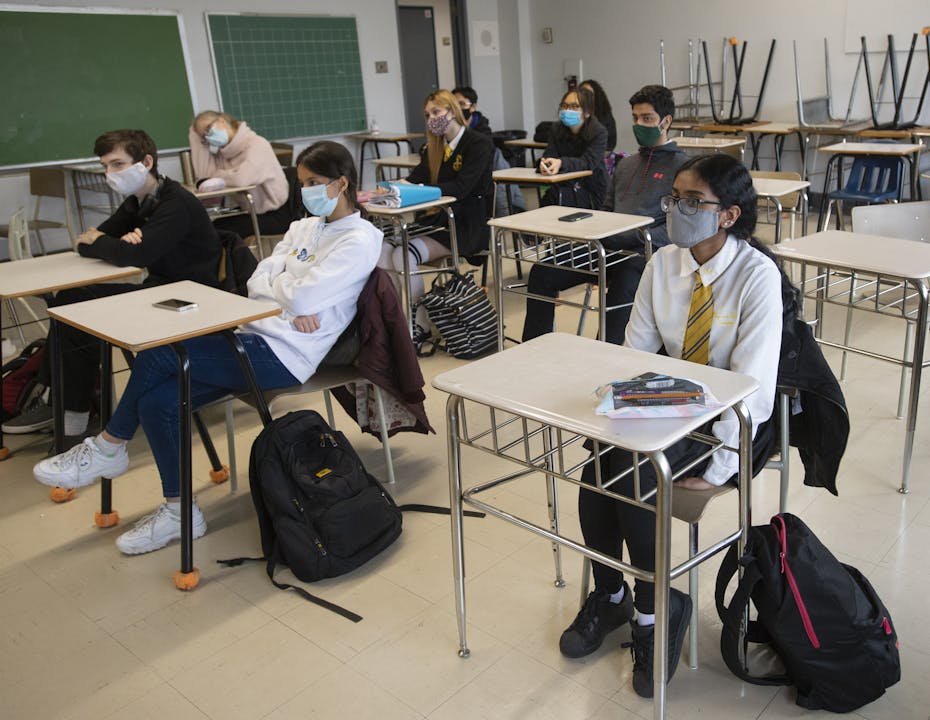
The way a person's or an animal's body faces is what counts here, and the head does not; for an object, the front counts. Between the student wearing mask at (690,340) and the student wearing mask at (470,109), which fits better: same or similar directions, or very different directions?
same or similar directions

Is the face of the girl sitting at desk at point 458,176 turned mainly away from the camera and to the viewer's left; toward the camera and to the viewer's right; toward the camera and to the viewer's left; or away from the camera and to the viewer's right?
toward the camera and to the viewer's left

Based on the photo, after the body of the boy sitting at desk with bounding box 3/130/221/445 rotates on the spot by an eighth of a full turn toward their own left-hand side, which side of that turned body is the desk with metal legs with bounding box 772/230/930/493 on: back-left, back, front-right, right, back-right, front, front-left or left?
front-left

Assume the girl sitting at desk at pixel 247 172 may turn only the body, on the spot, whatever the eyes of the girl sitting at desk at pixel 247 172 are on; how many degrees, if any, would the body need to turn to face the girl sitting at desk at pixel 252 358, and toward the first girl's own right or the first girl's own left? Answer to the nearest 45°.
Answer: approximately 45° to the first girl's own left

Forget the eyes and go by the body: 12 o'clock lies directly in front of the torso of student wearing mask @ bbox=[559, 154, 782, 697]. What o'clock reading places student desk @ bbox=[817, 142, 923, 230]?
The student desk is roughly at 5 o'clock from the student wearing mask.

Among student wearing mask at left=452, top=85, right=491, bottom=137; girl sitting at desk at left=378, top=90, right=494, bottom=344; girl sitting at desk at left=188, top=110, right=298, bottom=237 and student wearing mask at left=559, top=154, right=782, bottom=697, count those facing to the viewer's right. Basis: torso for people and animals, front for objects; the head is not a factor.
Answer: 0

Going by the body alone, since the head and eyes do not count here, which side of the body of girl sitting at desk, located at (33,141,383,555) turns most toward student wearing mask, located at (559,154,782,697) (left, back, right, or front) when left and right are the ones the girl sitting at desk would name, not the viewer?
left

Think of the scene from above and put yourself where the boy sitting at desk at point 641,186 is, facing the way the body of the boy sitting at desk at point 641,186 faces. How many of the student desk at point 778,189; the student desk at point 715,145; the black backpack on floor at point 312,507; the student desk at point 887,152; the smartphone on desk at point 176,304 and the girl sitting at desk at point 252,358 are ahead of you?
3

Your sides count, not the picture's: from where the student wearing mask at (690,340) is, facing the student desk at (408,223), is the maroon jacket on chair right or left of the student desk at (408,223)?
left

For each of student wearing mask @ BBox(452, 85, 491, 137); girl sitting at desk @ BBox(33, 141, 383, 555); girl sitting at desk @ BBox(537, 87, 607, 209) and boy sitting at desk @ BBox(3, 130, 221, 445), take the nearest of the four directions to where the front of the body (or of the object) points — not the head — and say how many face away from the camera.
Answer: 0

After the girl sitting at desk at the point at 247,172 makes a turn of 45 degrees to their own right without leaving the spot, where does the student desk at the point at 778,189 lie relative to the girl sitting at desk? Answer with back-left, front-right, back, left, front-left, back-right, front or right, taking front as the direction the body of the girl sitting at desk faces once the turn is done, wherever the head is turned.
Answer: back-left

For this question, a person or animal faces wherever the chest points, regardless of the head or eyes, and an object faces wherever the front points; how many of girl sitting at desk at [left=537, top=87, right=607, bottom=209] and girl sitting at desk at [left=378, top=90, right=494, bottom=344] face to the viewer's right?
0

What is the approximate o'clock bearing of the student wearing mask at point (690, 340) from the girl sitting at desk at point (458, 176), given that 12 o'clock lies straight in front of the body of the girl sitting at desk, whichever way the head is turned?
The student wearing mask is roughly at 10 o'clock from the girl sitting at desk.

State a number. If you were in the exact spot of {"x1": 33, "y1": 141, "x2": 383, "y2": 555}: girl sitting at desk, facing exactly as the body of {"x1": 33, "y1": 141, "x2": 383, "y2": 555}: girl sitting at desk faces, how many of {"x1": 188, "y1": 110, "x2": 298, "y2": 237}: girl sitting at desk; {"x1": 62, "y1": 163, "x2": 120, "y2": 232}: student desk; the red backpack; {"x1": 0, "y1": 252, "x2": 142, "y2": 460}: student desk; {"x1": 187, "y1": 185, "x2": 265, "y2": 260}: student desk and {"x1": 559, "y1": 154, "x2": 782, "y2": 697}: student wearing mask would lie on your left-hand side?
1

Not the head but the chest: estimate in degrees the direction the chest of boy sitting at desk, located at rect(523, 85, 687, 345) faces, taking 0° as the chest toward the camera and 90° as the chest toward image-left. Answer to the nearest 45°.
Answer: approximately 45°

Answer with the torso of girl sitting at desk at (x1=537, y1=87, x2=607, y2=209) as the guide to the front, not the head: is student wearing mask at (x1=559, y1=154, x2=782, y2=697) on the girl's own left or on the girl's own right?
on the girl's own left

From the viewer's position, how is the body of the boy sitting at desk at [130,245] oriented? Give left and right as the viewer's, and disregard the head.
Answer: facing the viewer and to the left of the viewer

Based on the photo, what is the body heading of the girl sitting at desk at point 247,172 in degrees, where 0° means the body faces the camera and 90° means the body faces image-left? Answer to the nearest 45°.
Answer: approximately 45°

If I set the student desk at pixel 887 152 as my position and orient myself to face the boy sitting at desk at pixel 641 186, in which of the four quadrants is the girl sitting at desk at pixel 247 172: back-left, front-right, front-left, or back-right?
front-right

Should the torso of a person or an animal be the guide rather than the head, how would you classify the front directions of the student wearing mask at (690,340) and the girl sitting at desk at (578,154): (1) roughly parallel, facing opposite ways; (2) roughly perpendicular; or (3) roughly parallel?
roughly parallel
